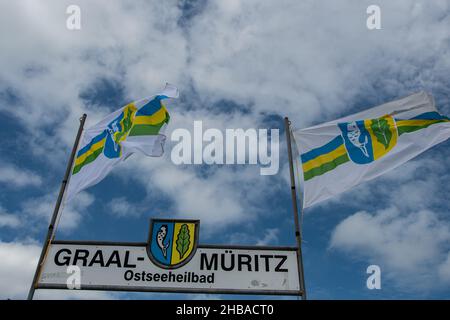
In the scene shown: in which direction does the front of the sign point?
toward the camera
